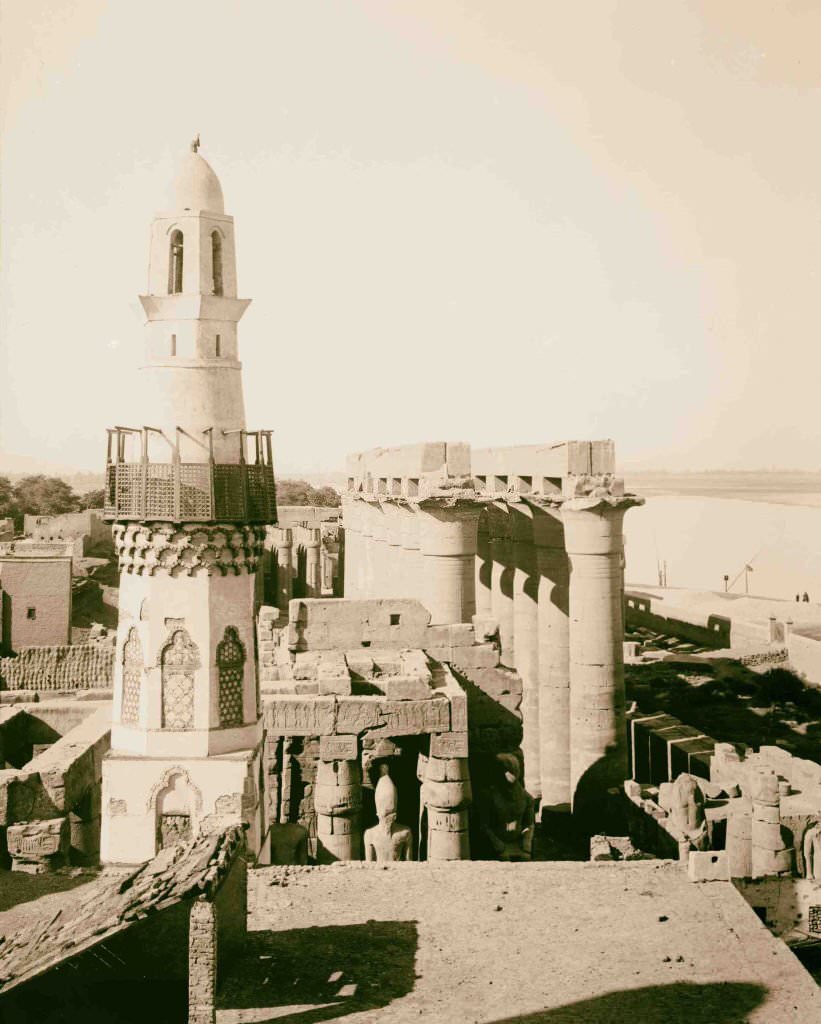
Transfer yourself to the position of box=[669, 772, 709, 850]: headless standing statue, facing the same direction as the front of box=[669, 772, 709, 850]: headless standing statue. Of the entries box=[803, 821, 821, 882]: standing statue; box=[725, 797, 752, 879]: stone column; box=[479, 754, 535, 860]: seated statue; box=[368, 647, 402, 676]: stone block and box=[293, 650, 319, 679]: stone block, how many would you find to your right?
3

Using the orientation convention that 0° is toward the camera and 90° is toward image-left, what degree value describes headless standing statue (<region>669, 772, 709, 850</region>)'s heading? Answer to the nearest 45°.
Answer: approximately 0°

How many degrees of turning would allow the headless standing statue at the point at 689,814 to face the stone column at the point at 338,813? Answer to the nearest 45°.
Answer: approximately 45° to its right

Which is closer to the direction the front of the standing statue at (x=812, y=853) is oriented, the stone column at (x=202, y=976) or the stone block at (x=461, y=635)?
the stone column

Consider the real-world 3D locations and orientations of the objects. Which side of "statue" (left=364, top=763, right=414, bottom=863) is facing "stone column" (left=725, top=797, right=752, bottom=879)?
left

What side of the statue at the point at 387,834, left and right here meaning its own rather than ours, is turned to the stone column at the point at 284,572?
back
